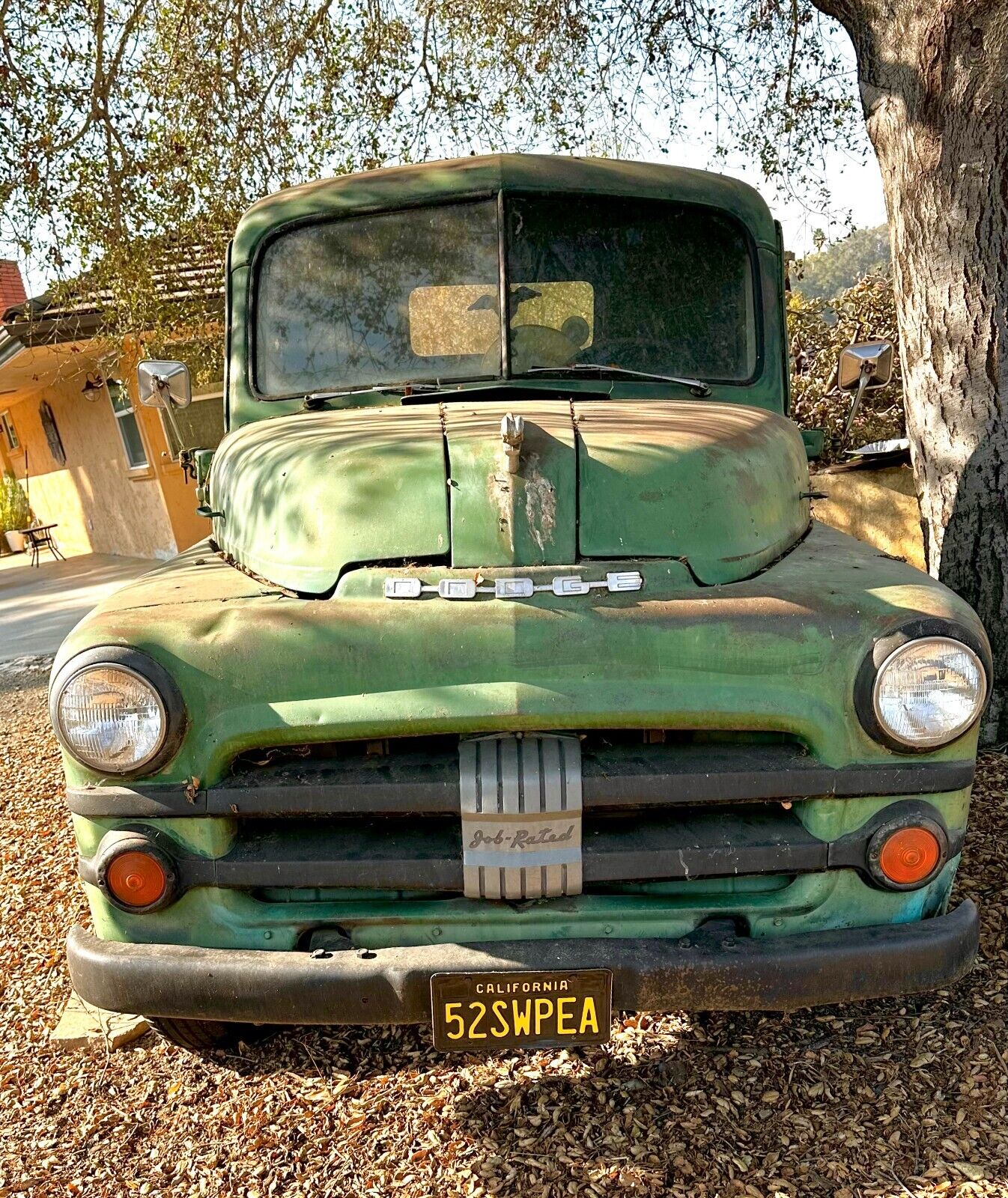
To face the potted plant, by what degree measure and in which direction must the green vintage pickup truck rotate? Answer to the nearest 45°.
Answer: approximately 135° to its right

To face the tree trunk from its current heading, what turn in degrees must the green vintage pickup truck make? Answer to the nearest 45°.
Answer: approximately 135° to its left

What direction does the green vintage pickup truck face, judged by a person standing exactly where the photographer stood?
facing the viewer
